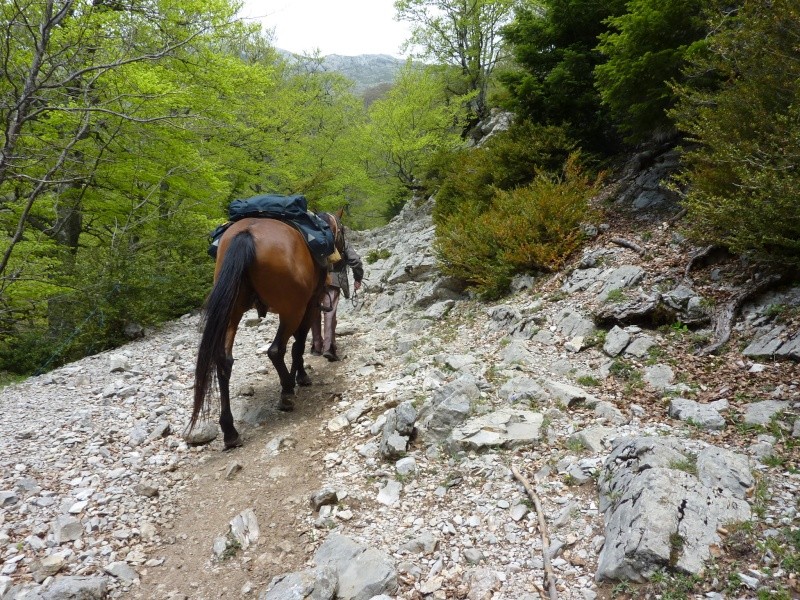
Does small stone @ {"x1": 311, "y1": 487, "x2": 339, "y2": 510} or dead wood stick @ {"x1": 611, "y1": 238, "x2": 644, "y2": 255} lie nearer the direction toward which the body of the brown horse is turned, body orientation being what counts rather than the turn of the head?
the dead wood stick

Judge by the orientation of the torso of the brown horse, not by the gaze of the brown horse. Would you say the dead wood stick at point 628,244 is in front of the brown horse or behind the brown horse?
in front

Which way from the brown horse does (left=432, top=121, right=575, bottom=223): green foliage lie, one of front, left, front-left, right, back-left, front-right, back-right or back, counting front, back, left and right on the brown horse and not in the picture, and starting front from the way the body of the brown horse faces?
front

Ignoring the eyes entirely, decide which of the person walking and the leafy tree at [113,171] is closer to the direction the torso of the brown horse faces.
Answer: the person walking

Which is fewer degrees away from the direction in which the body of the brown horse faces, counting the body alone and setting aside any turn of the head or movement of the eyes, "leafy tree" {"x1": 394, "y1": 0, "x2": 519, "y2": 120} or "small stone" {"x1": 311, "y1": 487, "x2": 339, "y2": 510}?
the leafy tree

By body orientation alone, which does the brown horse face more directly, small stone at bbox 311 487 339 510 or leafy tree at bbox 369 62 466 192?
the leafy tree

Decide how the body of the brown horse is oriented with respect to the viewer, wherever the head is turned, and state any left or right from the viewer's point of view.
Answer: facing away from the viewer and to the right of the viewer

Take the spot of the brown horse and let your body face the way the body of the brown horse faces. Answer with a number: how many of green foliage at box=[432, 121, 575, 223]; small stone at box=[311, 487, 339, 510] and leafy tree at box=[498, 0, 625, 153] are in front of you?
2

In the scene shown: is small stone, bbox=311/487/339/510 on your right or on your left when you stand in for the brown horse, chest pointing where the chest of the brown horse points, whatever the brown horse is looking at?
on your right

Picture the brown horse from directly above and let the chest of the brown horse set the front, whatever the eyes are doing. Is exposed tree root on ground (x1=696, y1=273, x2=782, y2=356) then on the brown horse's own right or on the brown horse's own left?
on the brown horse's own right

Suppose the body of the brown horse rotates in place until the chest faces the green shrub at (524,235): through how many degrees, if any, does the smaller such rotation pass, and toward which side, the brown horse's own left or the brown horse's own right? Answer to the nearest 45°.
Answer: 0° — it already faces it
